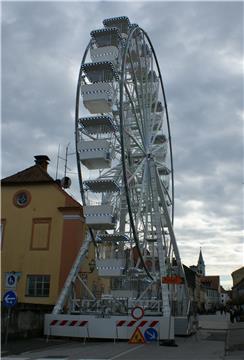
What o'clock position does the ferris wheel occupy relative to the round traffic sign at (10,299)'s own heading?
The ferris wheel is roughly at 7 o'clock from the round traffic sign.

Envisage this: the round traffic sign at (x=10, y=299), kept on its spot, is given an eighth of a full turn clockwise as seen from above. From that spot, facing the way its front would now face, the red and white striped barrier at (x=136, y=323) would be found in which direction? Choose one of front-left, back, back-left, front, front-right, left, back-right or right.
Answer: back

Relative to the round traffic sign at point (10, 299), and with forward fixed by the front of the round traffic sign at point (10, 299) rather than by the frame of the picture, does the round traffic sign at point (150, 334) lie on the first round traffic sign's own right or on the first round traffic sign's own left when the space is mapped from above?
on the first round traffic sign's own left

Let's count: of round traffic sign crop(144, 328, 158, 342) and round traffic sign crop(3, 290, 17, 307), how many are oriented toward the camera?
2

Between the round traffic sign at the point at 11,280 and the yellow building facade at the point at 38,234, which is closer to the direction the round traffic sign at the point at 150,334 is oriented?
the round traffic sign

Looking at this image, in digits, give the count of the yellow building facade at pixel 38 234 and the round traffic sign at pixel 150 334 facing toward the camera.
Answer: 2

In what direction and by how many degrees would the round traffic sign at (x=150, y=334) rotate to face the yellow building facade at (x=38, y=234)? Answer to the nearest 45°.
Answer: approximately 135° to its right

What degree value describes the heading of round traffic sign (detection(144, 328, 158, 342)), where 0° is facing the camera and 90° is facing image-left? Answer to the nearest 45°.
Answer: approximately 0°

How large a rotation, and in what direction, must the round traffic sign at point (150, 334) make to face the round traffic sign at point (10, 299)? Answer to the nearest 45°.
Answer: approximately 45° to its right

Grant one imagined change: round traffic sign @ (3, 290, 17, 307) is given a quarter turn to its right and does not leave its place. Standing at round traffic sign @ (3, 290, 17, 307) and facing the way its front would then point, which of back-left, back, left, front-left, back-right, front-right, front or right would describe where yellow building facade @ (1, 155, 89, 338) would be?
right
